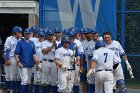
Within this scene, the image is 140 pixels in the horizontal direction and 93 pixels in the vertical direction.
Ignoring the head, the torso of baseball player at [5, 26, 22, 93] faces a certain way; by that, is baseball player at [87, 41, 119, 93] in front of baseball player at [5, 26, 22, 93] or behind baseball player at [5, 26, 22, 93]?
in front

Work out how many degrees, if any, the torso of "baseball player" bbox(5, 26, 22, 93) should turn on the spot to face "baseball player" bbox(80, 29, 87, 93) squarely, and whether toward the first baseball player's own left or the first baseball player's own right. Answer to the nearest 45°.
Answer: approximately 45° to the first baseball player's own left

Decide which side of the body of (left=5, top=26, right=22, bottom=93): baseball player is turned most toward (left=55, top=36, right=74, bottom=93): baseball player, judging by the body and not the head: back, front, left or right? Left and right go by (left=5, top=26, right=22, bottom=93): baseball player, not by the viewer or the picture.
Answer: front

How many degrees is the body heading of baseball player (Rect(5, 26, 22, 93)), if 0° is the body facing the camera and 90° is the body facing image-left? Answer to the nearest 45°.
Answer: approximately 315°

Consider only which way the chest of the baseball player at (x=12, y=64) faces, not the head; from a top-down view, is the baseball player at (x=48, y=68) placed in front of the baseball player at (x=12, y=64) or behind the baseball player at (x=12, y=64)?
in front

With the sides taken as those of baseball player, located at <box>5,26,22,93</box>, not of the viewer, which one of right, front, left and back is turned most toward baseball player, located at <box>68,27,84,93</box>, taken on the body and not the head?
front
